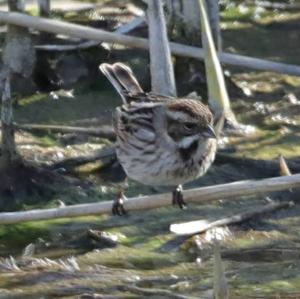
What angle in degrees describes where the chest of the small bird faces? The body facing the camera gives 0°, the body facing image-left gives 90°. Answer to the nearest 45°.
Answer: approximately 315°

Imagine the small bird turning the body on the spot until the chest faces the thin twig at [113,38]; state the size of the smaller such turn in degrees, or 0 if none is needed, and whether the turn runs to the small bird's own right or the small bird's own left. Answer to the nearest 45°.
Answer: approximately 135° to the small bird's own left

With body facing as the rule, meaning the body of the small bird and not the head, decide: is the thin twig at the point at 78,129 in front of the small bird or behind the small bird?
behind
